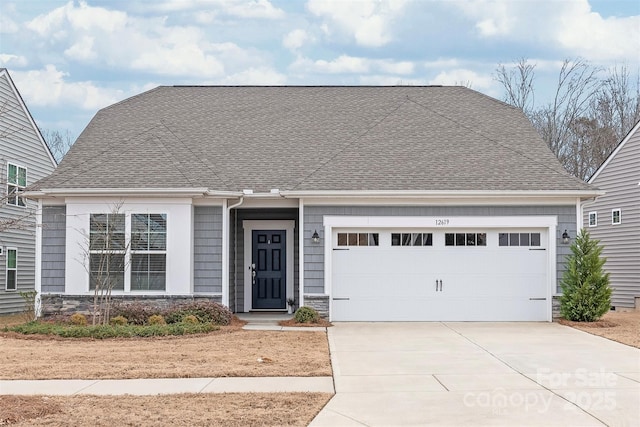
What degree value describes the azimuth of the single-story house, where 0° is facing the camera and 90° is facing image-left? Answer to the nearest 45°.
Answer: approximately 0°

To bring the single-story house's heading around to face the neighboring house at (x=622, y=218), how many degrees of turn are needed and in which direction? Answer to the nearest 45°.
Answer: approximately 135° to its left

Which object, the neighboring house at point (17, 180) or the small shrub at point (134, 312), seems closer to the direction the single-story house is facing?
the small shrub

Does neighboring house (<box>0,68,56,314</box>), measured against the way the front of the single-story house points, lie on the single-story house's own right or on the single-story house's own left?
on the single-story house's own right

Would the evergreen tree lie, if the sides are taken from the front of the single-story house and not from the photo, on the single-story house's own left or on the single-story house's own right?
on the single-story house's own left
